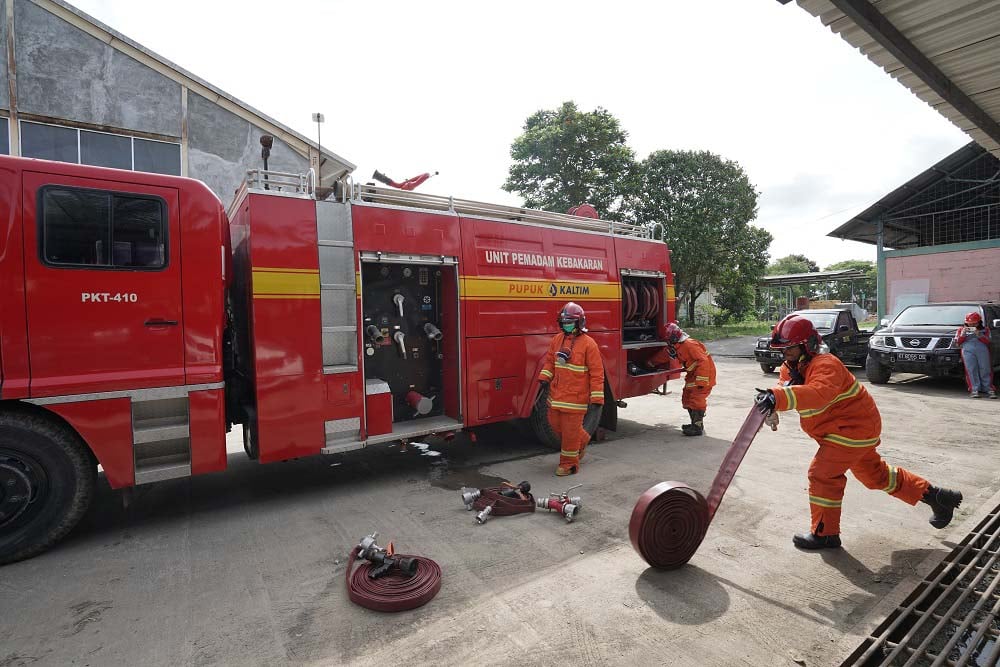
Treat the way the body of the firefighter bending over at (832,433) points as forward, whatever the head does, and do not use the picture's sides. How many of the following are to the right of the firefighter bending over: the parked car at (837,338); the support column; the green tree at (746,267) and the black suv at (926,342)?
4

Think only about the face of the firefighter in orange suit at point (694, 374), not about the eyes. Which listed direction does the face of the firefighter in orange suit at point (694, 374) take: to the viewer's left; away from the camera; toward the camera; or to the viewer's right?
to the viewer's left

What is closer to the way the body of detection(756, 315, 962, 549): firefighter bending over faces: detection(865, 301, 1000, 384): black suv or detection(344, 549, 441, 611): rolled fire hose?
the rolled fire hose

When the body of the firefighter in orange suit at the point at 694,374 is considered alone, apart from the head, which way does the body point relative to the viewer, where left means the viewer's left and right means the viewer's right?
facing to the left of the viewer

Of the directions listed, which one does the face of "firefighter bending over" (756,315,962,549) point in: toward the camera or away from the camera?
toward the camera

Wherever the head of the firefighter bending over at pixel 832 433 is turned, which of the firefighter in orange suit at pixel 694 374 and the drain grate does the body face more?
the firefighter in orange suit

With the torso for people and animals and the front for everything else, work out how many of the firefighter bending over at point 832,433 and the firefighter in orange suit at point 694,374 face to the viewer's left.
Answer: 2

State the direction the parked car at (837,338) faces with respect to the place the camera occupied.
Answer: facing the viewer and to the left of the viewer

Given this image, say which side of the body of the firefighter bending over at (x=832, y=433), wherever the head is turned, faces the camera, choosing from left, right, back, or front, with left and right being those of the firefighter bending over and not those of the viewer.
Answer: left

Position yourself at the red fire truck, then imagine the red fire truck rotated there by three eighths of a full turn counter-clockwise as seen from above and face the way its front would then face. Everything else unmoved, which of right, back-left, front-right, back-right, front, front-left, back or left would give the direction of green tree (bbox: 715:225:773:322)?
front-left
